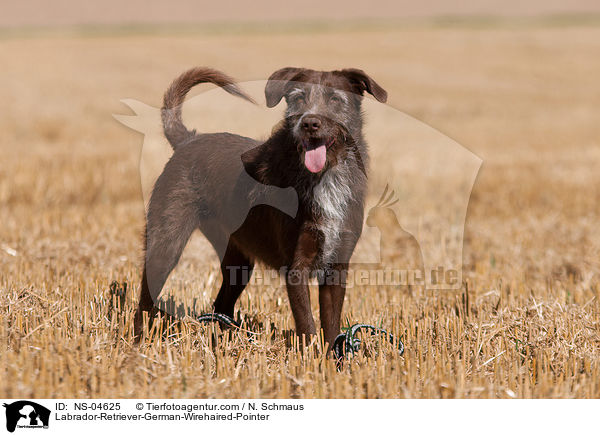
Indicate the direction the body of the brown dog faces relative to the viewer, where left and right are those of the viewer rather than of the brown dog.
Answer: facing the viewer and to the right of the viewer
